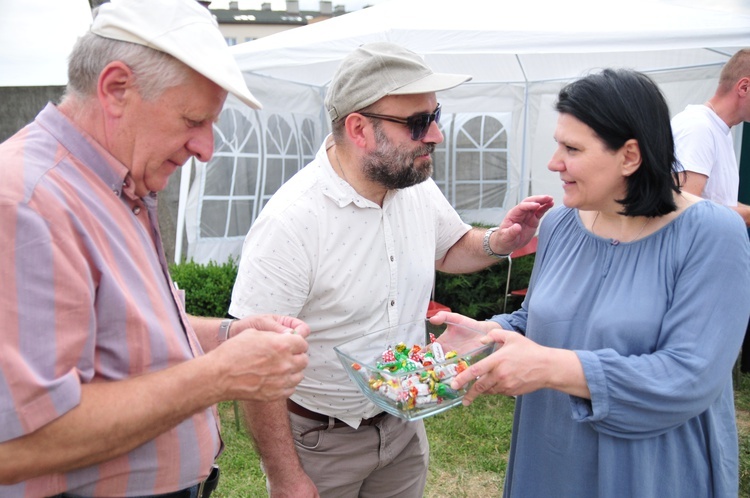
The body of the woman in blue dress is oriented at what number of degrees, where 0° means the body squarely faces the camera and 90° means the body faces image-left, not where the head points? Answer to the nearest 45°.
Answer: approximately 45°

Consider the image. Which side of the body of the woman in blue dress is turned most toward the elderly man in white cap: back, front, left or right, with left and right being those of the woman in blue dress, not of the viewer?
front

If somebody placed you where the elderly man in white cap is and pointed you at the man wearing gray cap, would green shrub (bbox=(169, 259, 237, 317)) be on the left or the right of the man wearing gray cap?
left

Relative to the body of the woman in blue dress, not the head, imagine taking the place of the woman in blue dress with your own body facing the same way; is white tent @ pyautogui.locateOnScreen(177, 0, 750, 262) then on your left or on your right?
on your right

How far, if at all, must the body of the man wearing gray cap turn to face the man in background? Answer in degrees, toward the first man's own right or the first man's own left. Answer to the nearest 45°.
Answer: approximately 90° to the first man's own left

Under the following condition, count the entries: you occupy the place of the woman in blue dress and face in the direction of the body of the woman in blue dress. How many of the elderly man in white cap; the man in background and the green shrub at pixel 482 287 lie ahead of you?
1

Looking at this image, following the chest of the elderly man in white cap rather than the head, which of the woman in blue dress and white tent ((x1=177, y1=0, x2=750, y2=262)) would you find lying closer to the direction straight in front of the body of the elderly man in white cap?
the woman in blue dress

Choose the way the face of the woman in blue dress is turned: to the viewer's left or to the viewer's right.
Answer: to the viewer's left

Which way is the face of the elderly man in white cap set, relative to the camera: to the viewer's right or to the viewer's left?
to the viewer's right

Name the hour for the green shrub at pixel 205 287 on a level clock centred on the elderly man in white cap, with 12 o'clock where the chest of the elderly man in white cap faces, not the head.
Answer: The green shrub is roughly at 9 o'clock from the elderly man in white cap.

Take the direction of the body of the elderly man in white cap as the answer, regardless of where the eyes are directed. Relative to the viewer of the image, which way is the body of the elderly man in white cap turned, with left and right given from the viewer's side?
facing to the right of the viewer

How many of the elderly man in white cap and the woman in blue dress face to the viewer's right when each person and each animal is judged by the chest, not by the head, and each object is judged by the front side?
1

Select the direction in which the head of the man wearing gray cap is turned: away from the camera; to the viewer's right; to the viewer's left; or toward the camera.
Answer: to the viewer's right

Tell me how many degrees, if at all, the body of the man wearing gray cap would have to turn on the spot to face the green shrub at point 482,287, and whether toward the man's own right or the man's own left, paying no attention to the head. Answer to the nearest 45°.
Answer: approximately 135° to the man's own left
